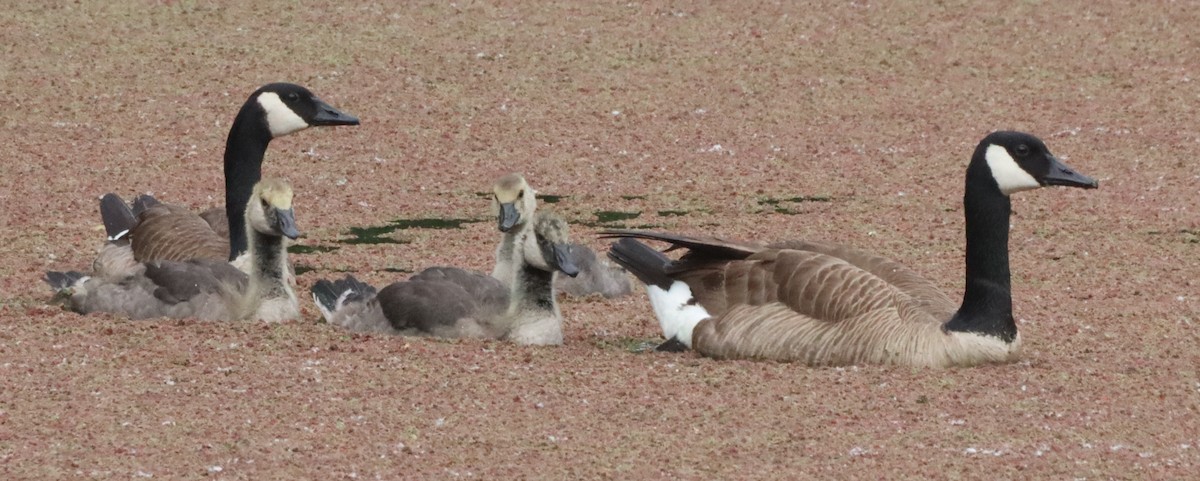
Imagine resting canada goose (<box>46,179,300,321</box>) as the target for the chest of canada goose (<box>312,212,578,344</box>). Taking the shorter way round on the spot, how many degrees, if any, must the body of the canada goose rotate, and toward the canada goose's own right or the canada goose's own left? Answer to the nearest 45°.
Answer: approximately 180°

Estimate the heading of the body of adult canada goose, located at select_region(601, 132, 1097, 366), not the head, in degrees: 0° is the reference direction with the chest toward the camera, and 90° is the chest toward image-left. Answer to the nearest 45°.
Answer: approximately 270°

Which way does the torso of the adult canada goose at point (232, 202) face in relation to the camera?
to the viewer's right

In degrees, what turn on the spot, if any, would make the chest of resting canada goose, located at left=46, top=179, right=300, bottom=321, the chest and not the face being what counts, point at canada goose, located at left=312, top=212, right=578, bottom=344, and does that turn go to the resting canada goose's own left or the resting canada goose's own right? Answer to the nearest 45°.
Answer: approximately 45° to the resting canada goose's own right

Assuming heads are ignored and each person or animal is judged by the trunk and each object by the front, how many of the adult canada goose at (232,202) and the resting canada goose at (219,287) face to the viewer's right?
2

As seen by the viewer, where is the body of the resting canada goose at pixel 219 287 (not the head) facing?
to the viewer's right

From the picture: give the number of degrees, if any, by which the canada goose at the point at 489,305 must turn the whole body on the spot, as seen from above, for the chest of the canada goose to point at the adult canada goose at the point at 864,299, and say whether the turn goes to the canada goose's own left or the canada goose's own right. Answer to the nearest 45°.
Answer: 0° — it already faces it

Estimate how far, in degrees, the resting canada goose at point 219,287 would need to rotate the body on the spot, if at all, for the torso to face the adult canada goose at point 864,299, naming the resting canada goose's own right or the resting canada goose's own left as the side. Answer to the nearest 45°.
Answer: approximately 45° to the resting canada goose's own right

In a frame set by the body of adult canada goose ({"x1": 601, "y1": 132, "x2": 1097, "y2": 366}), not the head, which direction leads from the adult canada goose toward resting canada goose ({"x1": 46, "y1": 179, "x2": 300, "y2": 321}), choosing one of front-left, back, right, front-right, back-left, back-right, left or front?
back

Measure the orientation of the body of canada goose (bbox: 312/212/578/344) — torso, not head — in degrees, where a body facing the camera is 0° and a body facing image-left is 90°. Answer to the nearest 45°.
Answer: approximately 270°
